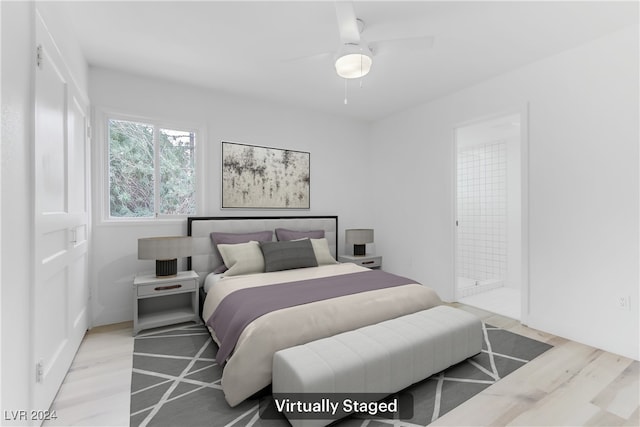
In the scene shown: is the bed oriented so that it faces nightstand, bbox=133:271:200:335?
no

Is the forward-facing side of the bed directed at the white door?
no

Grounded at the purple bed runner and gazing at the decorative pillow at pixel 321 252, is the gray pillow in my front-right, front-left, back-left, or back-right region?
front-left

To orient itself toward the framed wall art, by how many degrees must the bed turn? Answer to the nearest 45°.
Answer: approximately 135° to its left

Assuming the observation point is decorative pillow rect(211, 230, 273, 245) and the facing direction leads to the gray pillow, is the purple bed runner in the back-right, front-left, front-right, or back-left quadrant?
front-right

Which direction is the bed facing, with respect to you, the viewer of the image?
facing the viewer and to the right of the viewer

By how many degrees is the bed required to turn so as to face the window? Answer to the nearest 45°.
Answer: approximately 180°
